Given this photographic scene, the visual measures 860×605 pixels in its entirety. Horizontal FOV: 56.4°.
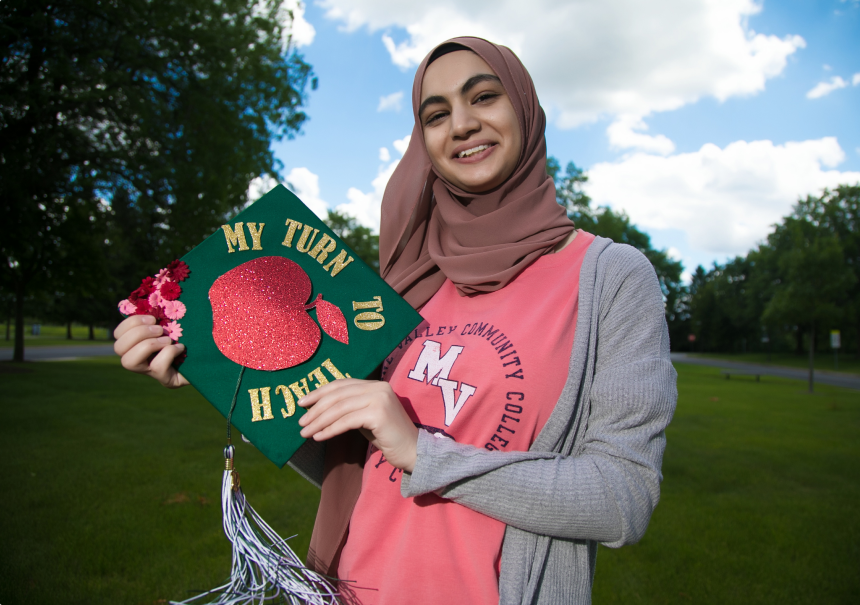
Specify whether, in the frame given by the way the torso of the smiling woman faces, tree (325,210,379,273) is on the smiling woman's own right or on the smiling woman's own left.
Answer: on the smiling woman's own right

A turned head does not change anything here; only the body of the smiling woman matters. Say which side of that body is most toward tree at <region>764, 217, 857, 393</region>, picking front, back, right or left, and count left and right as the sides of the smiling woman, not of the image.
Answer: back

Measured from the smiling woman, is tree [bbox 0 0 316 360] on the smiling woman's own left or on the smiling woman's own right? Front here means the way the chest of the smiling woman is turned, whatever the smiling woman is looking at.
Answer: on the smiling woman's own right

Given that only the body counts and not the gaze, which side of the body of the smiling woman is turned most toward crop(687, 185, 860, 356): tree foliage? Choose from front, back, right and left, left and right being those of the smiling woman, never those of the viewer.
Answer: back

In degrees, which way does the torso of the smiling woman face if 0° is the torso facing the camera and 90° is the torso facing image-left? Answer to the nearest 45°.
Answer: approximately 45°

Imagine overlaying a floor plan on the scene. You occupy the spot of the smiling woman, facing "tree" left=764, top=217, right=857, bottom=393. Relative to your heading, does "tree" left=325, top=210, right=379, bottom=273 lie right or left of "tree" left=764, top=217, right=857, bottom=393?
left
